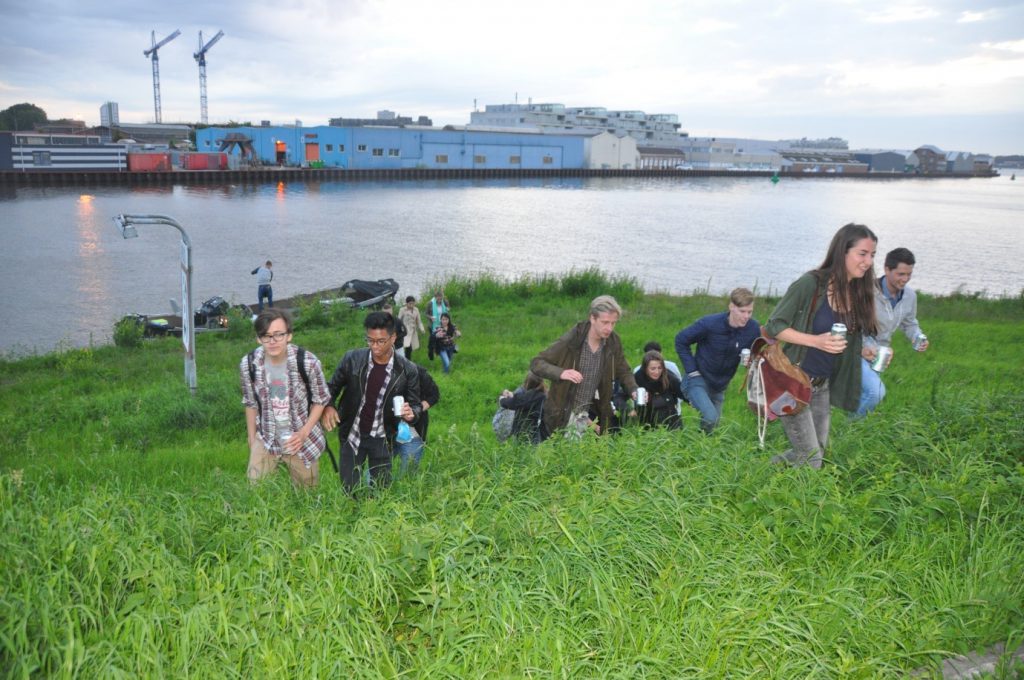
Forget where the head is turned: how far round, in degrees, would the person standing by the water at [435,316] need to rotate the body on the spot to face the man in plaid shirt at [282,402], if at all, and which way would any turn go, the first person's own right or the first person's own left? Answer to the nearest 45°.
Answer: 0° — they already face them

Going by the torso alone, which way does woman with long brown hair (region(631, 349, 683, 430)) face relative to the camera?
toward the camera

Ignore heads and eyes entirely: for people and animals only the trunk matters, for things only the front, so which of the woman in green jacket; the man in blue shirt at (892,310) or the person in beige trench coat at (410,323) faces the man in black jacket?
the person in beige trench coat

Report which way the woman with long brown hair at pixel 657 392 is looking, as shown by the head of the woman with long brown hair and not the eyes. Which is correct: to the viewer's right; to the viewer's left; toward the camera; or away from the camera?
toward the camera

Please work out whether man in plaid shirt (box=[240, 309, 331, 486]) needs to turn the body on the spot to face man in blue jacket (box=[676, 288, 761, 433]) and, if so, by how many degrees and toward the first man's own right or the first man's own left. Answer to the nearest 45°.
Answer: approximately 90° to the first man's own left

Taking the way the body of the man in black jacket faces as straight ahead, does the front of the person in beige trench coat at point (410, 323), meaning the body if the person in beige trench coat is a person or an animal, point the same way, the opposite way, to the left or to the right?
the same way

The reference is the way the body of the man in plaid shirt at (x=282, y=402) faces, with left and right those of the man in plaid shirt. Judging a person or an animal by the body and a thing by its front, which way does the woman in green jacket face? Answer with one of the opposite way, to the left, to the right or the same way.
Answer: the same way

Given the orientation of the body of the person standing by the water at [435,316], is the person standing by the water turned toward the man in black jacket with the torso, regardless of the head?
yes

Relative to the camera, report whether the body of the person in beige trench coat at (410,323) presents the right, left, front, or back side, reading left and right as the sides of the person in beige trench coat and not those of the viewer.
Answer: front

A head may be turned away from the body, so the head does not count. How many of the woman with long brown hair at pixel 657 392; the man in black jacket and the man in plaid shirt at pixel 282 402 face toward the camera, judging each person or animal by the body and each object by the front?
3

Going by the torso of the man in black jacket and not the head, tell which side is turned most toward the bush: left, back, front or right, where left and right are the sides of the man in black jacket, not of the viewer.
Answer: back

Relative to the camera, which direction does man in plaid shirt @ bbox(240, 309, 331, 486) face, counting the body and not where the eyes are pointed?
toward the camera

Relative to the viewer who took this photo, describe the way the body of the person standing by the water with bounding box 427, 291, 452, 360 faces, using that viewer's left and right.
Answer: facing the viewer

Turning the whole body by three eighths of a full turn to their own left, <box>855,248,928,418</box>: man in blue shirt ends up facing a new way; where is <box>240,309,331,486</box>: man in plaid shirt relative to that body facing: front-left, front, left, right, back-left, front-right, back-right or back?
back-left

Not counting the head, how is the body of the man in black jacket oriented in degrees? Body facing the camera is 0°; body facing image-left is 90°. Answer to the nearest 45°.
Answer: approximately 0°

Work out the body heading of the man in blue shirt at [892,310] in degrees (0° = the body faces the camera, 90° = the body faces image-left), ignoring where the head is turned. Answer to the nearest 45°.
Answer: approximately 315°

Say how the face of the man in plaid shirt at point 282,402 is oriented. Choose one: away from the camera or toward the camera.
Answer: toward the camera

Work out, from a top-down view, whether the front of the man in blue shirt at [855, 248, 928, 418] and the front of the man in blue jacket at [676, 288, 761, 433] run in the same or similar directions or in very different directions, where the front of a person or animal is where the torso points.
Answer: same or similar directions

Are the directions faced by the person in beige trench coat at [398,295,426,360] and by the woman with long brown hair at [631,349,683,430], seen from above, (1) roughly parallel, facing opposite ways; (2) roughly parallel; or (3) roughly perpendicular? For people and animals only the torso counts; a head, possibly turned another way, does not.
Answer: roughly parallel
